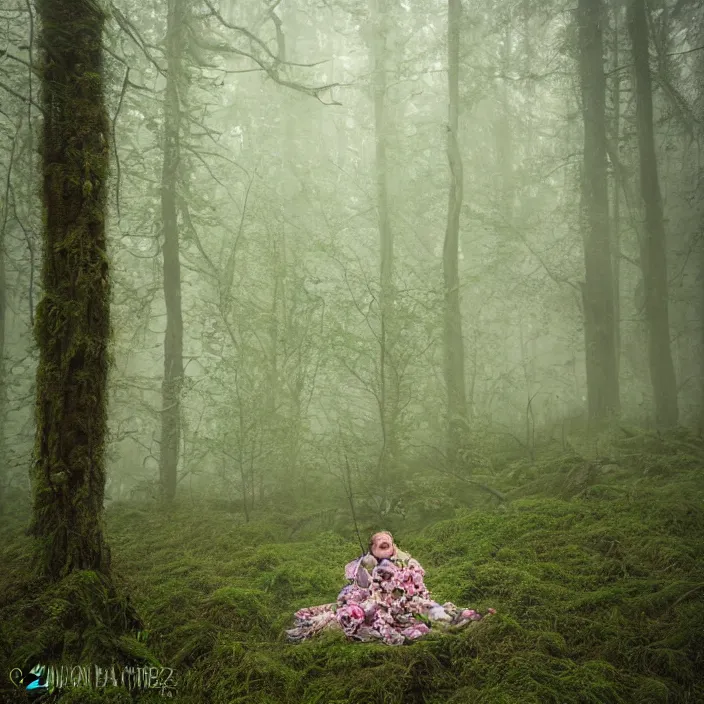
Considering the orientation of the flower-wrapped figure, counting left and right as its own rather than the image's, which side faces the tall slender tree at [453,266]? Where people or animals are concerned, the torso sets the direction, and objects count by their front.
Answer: back

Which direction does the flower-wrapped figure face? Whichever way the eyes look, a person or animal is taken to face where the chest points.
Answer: toward the camera

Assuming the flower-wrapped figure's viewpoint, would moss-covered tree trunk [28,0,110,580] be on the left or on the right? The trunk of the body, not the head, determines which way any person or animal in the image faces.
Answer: on its right

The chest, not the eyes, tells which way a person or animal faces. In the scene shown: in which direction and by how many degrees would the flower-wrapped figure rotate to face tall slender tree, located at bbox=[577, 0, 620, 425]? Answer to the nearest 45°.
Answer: approximately 135° to its left

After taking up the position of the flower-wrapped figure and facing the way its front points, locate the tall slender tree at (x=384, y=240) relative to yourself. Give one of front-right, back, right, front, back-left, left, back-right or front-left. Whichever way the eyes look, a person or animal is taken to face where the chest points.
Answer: back

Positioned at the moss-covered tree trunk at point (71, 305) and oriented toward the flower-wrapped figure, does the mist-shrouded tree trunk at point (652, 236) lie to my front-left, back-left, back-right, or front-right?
front-left

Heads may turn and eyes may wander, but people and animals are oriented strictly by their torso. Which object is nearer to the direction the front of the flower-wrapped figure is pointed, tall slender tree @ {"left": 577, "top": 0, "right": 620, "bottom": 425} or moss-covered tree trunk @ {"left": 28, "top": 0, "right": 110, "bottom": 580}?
the moss-covered tree trunk

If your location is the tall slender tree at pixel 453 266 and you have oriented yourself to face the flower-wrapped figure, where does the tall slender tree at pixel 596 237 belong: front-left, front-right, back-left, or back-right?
back-left

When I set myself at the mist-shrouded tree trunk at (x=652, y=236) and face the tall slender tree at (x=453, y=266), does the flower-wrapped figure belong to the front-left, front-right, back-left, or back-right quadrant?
front-left

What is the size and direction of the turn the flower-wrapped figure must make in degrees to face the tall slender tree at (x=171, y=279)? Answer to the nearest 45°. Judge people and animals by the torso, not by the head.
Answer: approximately 135° to its right

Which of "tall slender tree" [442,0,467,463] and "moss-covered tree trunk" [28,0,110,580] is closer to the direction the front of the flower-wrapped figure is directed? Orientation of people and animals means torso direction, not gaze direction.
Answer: the moss-covered tree trunk
